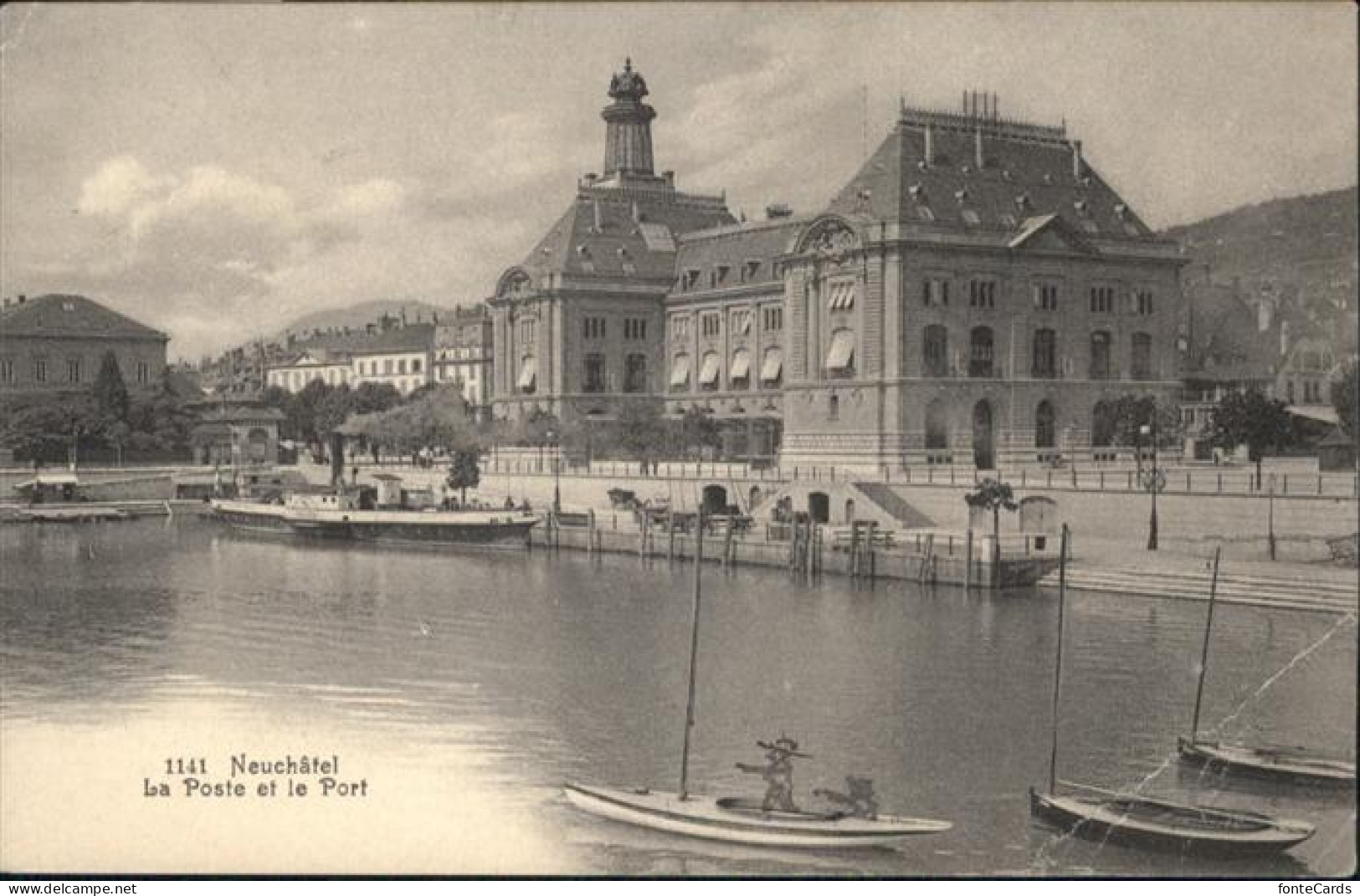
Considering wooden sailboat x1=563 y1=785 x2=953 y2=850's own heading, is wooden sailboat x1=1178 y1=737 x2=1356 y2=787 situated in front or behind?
behind

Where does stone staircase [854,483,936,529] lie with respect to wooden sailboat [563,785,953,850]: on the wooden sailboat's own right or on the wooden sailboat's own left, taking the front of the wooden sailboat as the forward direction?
on the wooden sailboat's own right

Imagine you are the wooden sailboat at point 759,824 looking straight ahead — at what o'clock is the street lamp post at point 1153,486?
The street lamp post is roughly at 4 o'clock from the wooden sailboat.

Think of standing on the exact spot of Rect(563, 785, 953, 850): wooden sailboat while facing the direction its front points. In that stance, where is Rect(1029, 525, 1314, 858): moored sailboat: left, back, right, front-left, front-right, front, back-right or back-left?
back

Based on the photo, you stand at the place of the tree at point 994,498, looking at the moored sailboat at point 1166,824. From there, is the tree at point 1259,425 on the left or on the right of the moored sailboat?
left

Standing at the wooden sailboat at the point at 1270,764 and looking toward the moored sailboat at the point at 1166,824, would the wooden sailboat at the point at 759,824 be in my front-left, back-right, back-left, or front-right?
front-right

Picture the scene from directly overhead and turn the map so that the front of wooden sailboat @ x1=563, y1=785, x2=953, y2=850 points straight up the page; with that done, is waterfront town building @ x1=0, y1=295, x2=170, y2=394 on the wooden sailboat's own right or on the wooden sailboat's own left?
on the wooden sailboat's own right

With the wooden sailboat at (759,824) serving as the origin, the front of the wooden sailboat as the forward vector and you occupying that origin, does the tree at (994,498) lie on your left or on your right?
on your right

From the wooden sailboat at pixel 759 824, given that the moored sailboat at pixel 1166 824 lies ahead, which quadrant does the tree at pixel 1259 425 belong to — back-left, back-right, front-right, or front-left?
front-left

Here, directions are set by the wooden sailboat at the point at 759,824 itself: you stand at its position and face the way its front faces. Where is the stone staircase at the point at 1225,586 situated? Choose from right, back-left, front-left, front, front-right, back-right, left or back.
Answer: back-right

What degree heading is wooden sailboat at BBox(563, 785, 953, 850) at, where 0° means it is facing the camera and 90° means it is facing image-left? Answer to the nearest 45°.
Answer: approximately 90°
